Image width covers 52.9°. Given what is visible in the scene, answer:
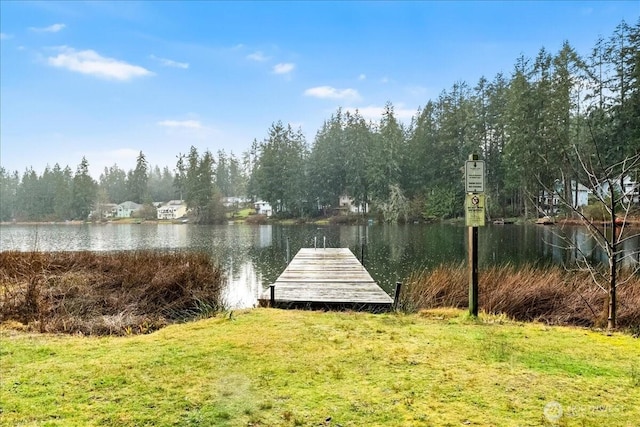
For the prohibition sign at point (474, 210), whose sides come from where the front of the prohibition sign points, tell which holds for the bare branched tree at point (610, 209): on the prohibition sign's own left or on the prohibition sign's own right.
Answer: on the prohibition sign's own left

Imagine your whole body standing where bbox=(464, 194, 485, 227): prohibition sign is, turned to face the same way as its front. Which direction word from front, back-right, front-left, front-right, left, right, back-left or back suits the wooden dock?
back-right

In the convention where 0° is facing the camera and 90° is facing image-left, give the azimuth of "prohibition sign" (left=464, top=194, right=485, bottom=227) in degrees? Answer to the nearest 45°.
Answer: approximately 0°

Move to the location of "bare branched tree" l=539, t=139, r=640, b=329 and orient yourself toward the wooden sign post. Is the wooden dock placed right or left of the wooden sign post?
right

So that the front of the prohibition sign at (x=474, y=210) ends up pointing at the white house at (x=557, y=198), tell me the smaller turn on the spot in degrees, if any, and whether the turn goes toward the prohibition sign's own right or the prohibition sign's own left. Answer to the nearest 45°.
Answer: approximately 180°
